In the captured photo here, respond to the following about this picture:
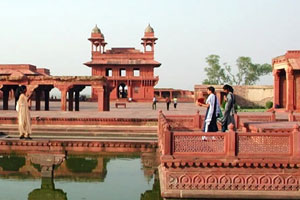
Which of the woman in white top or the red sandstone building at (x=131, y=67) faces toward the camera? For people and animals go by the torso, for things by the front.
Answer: the red sandstone building

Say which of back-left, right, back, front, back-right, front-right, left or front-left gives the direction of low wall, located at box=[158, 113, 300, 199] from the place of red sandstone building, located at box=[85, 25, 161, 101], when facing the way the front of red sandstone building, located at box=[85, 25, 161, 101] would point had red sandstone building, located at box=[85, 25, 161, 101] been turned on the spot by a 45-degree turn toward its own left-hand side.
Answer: front-right

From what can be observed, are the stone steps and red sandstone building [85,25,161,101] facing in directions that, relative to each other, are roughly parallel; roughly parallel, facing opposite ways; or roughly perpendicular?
roughly parallel

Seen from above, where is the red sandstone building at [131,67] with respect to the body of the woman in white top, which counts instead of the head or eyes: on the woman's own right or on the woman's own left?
on the woman's own right

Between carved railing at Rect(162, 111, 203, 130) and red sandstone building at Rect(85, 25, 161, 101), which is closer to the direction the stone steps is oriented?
the carved railing

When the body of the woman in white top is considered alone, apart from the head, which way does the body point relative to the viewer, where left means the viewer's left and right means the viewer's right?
facing to the left of the viewer

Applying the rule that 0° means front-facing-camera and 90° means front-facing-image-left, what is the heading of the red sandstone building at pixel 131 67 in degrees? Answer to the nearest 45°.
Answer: approximately 0°

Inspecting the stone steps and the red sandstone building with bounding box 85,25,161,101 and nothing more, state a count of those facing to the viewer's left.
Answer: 0

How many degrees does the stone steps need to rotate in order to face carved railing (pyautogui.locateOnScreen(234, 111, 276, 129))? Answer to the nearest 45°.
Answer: approximately 45° to its left

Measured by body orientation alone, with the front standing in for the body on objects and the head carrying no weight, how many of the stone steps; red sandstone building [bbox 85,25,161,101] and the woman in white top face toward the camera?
2

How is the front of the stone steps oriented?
toward the camera
